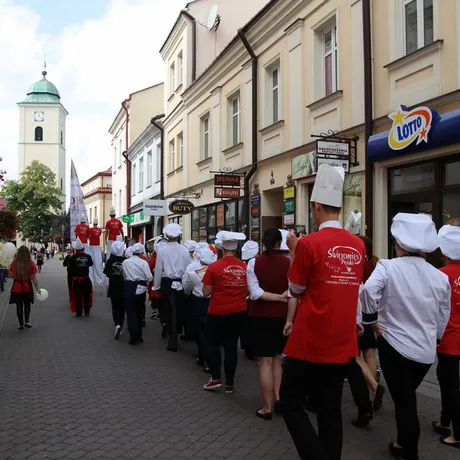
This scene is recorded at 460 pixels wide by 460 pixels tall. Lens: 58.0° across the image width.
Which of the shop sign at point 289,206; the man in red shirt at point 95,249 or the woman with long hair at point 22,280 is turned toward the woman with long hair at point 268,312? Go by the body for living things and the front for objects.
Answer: the shop sign

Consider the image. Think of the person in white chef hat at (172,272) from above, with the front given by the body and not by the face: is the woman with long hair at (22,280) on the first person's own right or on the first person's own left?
on the first person's own left

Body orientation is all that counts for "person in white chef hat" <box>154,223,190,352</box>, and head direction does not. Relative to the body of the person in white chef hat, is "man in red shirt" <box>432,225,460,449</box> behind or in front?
behind

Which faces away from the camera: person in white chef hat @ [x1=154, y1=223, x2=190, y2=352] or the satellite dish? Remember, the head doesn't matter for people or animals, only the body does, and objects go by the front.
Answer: the person in white chef hat

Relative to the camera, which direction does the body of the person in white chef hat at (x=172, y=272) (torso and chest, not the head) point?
away from the camera

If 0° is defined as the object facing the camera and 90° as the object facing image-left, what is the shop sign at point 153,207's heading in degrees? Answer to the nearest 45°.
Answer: approximately 0°

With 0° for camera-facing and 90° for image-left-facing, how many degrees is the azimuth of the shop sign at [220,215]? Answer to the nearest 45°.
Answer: approximately 45°

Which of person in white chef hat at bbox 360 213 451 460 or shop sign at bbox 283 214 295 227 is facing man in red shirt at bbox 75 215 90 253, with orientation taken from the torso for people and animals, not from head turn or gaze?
the person in white chef hat

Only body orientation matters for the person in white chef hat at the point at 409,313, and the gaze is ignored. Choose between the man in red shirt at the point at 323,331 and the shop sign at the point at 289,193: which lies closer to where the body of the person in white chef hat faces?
the shop sign

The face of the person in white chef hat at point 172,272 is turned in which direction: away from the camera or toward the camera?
away from the camera
